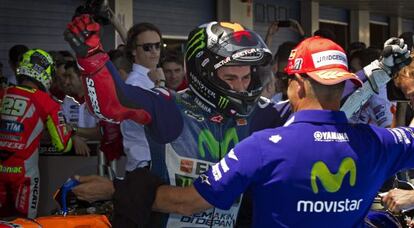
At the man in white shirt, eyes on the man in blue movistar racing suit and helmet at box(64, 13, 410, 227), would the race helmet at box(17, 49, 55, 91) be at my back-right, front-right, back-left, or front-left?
back-right

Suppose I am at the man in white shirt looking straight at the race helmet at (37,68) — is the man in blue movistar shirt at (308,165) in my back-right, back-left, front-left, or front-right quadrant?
back-left

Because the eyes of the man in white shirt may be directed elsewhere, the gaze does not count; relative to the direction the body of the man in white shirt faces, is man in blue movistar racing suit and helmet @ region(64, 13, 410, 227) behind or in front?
in front

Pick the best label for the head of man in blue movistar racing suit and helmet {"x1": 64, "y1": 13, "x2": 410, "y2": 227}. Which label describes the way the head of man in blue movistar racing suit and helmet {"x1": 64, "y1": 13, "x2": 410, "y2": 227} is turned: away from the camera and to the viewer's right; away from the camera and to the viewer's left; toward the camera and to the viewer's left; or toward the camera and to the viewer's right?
toward the camera and to the viewer's right

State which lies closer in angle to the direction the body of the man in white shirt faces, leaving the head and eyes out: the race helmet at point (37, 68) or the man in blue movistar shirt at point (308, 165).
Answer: the man in blue movistar shirt

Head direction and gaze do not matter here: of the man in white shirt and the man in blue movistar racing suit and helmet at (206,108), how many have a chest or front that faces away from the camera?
0
